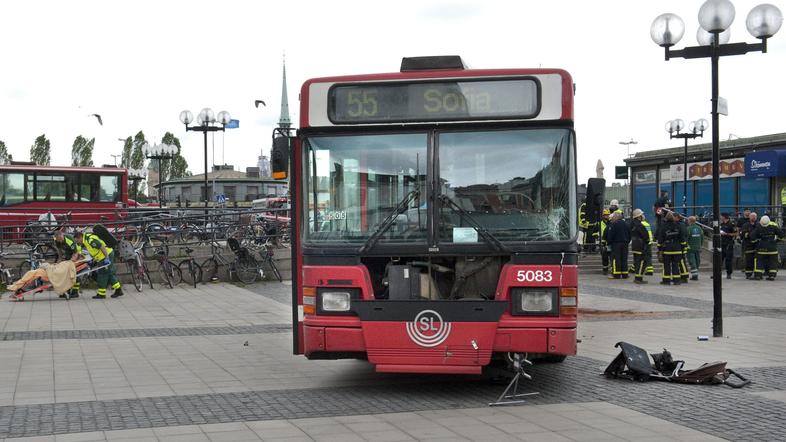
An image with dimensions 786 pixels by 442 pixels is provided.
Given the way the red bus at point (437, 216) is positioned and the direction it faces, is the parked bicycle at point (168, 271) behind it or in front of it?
behind

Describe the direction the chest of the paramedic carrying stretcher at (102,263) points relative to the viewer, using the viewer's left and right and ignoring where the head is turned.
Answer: facing to the left of the viewer

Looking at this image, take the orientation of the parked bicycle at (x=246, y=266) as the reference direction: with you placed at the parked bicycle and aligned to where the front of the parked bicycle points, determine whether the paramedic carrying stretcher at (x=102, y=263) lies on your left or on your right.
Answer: on your left

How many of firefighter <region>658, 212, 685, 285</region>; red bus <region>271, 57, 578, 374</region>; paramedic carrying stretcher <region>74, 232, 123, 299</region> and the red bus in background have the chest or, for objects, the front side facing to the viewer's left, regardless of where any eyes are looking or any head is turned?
2

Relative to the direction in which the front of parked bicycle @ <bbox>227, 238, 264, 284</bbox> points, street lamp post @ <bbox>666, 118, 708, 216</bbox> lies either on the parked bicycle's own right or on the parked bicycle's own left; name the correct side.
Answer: on the parked bicycle's own right

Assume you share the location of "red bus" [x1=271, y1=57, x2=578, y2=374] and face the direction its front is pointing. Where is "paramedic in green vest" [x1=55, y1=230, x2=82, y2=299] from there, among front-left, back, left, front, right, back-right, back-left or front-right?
back-right

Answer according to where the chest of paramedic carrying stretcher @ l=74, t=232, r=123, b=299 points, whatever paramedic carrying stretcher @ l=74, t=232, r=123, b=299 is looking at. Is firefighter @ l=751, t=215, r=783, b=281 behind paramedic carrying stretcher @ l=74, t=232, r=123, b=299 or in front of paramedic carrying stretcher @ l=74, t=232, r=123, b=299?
behind

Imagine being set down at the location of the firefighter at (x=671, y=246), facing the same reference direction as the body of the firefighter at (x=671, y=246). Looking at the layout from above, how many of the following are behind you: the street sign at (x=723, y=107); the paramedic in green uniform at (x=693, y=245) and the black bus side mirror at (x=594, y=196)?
2
